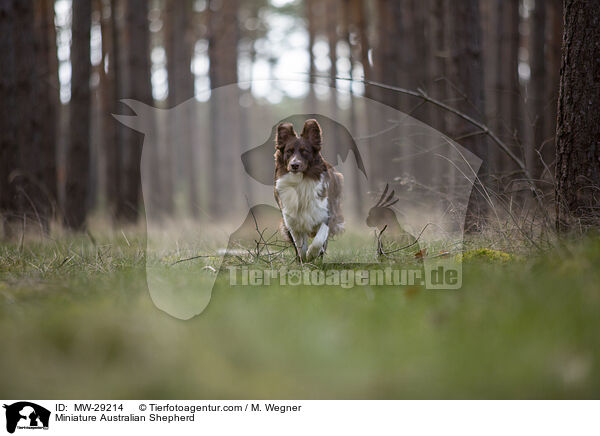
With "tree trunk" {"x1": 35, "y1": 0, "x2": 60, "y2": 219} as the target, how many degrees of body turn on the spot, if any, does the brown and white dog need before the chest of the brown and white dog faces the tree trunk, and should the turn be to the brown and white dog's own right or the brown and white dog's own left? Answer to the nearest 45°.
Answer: approximately 135° to the brown and white dog's own right

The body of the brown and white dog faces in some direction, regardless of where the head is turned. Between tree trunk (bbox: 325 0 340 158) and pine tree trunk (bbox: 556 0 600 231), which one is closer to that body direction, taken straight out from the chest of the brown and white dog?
the pine tree trunk

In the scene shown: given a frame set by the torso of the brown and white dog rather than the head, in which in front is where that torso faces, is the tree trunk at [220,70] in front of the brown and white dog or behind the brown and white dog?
behind

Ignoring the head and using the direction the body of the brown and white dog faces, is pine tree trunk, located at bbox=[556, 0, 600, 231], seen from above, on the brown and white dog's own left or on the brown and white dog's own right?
on the brown and white dog's own left

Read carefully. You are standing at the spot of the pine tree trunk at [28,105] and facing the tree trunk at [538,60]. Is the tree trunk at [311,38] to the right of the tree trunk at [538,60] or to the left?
left

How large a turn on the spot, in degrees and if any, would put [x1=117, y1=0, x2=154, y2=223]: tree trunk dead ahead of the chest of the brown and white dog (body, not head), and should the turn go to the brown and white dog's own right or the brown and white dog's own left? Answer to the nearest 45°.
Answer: approximately 135° to the brown and white dog's own right

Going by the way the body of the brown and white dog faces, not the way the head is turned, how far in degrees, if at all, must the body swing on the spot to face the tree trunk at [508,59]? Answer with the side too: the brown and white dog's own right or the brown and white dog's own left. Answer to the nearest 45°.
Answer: approximately 135° to the brown and white dog's own left

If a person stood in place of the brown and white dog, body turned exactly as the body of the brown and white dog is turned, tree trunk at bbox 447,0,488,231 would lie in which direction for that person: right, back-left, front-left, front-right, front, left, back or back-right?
back-left

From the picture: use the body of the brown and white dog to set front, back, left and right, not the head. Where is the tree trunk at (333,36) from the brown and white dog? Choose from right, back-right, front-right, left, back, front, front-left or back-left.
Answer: back

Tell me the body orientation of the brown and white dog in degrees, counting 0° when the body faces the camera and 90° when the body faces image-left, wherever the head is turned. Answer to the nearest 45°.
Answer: approximately 0°

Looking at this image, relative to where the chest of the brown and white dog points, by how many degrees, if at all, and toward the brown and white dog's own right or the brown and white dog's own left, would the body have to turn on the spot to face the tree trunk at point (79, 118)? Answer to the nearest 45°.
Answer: approximately 135° to the brown and white dog's own right
